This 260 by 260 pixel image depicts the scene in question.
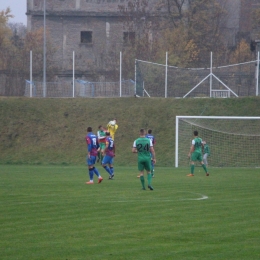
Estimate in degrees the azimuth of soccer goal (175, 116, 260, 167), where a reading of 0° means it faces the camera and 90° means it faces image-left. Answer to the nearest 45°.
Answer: approximately 0°
